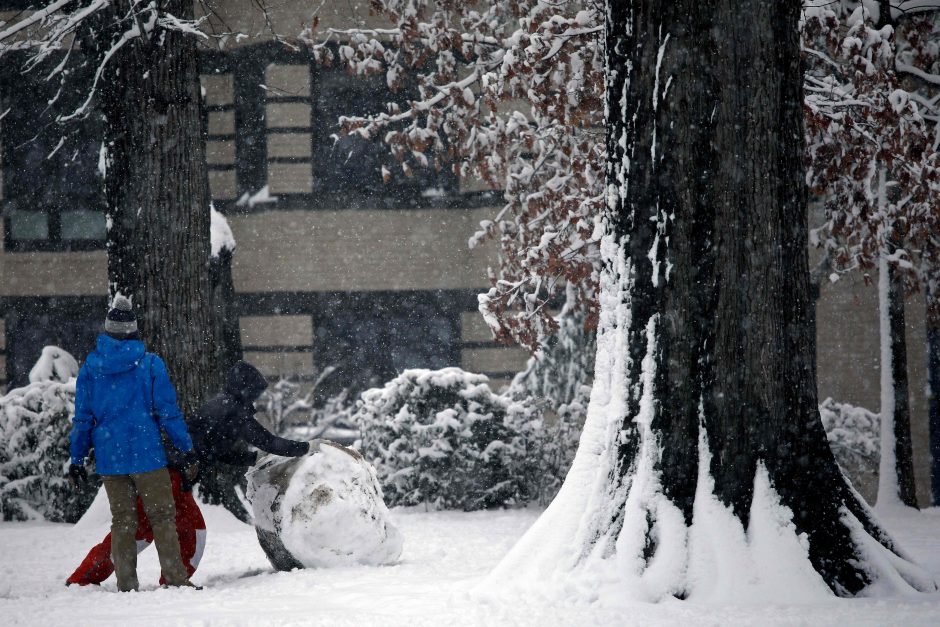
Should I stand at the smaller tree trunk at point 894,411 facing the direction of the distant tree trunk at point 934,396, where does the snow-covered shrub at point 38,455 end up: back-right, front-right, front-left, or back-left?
back-left

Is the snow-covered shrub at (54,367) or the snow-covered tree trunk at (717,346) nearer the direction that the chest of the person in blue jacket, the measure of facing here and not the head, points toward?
the snow-covered shrub

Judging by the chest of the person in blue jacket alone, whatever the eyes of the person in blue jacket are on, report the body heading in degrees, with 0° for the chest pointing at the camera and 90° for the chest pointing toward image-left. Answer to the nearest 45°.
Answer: approximately 180°

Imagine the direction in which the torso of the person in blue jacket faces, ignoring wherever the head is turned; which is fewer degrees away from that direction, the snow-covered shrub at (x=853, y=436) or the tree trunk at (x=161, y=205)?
the tree trunk

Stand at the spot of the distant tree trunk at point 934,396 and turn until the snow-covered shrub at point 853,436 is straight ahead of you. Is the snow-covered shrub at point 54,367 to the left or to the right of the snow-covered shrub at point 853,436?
right

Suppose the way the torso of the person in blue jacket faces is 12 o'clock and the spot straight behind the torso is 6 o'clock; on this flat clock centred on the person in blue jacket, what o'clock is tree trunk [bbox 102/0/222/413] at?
The tree trunk is roughly at 12 o'clock from the person in blue jacket.

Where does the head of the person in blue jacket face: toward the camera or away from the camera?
away from the camera

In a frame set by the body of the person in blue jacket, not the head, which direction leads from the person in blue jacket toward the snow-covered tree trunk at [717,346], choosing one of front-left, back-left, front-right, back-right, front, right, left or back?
back-right

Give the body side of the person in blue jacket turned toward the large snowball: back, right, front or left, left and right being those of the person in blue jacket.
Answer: right

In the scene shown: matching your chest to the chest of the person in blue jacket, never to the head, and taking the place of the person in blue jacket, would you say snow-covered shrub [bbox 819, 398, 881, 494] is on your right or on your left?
on your right
